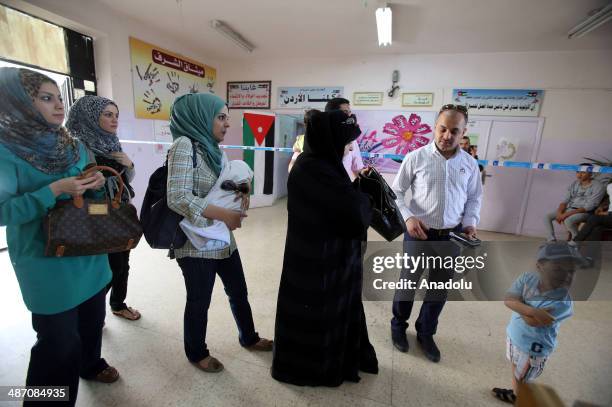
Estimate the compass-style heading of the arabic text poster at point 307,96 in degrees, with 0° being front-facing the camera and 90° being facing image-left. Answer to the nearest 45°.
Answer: approximately 0°

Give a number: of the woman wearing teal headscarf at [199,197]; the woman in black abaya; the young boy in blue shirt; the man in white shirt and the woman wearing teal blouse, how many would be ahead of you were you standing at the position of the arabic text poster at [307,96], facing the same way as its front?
5

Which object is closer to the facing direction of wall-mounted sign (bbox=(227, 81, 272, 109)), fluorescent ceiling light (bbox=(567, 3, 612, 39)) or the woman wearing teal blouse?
the woman wearing teal blouse

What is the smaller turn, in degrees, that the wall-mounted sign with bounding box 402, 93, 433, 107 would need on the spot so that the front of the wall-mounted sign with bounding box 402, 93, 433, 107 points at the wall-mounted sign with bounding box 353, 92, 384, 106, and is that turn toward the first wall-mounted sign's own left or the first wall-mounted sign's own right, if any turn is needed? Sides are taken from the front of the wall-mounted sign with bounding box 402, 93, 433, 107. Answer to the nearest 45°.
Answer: approximately 90° to the first wall-mounted sign's own right

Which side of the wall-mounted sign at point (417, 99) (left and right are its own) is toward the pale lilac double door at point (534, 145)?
left

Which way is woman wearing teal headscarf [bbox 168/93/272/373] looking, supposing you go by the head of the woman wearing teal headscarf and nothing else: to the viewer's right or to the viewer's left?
to the viewer's right

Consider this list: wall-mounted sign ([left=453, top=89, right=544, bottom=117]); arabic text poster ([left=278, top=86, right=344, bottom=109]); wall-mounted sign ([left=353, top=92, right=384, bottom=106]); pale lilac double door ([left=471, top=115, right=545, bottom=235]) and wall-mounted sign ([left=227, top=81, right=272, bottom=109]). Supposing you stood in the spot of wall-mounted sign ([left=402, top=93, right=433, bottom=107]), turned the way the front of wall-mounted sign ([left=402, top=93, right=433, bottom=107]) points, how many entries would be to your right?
3

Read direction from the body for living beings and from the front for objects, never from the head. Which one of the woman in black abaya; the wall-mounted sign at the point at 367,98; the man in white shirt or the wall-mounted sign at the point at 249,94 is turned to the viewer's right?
the woman in black abaya

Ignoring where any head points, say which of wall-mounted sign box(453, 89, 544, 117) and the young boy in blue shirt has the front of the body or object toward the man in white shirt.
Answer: the wall-mounted sign
